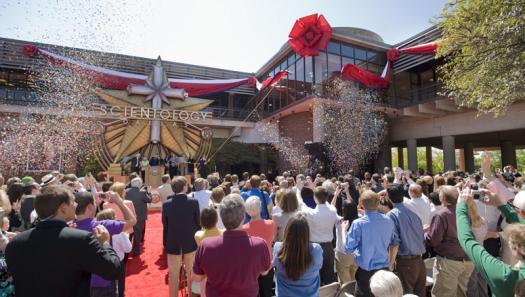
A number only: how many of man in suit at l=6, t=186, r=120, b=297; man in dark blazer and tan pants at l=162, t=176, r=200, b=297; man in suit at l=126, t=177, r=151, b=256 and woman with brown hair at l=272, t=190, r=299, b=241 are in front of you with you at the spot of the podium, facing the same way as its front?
4

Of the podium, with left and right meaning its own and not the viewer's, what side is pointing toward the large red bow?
left

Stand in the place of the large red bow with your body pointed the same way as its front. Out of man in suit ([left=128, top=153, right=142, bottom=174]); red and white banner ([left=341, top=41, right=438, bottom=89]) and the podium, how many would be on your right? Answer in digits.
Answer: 2

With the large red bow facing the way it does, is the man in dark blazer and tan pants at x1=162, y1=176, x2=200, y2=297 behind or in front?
in front

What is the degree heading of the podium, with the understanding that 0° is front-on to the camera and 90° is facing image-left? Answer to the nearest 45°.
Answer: approximately 0°

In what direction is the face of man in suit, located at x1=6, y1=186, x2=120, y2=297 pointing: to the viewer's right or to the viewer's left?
to the viewer's right

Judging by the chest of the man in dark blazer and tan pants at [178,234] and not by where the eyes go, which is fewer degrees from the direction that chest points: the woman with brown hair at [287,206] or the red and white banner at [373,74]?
the red and white banner

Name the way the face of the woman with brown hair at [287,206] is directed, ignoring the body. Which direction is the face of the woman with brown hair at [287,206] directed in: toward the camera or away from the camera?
away from the camera

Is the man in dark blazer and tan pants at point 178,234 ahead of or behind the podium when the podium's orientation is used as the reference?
ahead

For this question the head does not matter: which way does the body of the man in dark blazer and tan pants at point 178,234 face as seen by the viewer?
away from the camera
